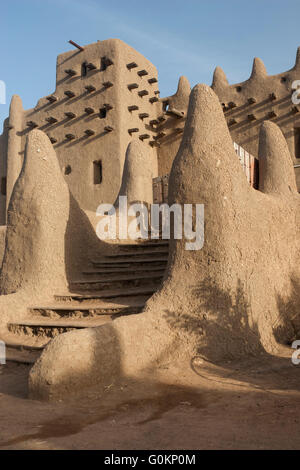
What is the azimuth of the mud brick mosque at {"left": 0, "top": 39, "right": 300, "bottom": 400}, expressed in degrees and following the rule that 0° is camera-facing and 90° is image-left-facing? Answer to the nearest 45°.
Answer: approximately 45°
